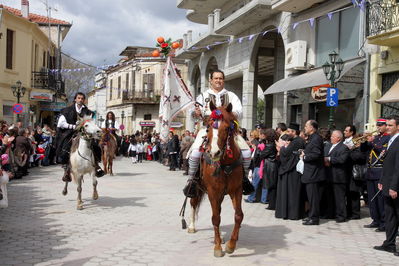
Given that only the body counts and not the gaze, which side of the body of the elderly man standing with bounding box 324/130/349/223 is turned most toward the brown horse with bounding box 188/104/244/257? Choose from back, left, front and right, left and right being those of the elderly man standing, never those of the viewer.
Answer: front

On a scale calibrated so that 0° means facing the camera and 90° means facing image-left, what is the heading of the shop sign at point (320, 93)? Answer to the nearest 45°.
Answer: approximately 45°

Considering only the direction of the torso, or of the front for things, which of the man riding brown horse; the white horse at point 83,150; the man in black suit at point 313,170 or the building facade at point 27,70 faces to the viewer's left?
the man in black suit

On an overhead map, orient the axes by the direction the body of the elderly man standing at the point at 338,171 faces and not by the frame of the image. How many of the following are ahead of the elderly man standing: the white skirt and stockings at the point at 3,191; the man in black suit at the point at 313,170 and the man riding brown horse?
3

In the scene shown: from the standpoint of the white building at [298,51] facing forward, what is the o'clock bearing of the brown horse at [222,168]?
The brown horse is roughly at 11 o'clock from the white building.

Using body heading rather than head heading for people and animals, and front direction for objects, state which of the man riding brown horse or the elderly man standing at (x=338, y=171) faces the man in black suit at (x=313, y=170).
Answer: the elderly man standing

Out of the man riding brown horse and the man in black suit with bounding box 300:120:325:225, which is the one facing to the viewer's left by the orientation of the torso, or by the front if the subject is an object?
the man in black suit

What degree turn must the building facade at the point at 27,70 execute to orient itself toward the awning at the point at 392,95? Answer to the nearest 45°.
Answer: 0° — it already faces it

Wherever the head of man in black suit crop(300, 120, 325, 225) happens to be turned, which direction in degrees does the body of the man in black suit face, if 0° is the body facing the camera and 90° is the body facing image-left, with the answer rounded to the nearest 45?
approximately 90°

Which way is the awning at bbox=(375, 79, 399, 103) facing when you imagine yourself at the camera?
facing to the left of the viewer

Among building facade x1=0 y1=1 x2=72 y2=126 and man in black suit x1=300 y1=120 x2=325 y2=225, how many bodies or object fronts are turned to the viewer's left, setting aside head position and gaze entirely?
1

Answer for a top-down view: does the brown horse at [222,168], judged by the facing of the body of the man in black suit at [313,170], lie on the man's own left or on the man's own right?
on the man's own left

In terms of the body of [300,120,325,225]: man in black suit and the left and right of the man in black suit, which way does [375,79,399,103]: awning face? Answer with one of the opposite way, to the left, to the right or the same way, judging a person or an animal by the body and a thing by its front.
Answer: the same way

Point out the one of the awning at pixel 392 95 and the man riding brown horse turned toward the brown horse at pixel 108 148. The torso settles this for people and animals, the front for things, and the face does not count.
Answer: the awning

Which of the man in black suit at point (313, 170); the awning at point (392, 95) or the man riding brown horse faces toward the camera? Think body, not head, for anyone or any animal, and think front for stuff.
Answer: the man riding brown horse

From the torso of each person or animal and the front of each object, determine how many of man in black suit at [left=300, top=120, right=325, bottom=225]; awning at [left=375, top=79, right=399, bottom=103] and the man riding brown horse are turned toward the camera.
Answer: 1

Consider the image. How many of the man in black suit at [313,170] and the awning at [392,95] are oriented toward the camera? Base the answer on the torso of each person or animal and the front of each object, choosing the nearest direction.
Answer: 0

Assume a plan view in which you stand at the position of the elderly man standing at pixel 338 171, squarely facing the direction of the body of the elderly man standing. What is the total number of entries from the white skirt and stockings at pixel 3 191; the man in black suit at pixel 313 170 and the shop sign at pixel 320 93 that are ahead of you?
2

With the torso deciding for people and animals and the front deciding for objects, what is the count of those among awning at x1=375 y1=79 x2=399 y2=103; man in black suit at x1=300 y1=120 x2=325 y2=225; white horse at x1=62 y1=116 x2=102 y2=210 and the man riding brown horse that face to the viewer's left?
2

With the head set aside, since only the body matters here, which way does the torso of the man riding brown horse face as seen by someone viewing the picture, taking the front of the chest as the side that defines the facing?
toward the camera
